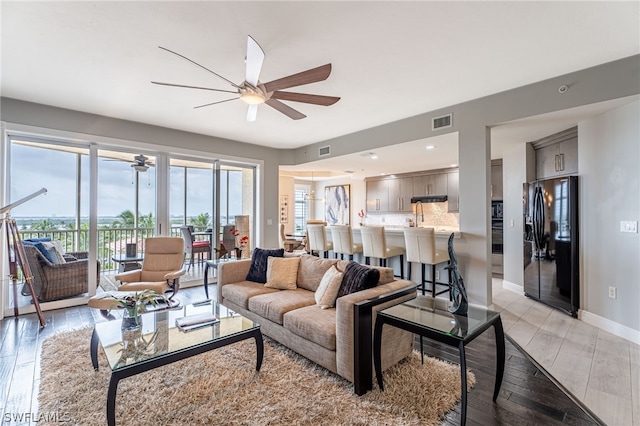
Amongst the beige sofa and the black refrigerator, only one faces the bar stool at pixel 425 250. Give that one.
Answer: the black refrigerator

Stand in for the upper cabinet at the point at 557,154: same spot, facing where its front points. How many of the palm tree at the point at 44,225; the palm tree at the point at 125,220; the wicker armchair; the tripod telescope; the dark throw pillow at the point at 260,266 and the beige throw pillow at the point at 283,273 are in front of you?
6

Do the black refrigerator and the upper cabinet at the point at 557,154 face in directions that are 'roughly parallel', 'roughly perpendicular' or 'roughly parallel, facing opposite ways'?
roughly parallel

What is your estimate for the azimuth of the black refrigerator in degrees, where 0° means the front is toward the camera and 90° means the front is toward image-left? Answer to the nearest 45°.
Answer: approximately 45°

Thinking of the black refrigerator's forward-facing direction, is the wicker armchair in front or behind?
in front

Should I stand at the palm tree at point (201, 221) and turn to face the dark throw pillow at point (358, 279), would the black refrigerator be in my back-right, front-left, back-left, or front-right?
front-left

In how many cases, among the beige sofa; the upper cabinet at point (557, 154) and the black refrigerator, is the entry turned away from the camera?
0

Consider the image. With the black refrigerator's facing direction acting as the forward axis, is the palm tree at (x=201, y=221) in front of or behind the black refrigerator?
in front

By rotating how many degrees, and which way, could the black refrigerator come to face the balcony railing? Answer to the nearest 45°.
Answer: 0° — it already faces it

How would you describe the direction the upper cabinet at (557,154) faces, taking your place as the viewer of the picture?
facing the viewer and to the left of the viewer

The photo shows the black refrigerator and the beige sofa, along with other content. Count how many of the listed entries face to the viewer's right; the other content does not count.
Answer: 0

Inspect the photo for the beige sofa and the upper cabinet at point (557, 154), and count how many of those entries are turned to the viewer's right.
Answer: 0
